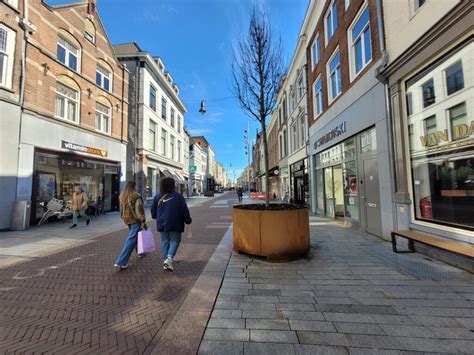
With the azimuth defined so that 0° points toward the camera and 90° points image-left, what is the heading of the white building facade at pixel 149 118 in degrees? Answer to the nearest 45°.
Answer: approximately 315°

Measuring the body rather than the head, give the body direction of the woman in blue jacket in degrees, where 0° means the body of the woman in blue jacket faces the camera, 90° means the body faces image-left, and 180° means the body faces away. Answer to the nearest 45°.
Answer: approximately 180°

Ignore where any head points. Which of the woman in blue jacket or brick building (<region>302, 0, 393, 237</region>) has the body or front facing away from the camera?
the woman in blue jacket

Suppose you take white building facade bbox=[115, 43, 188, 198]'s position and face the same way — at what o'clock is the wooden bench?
The wooden bench is roughly at 1 o'clock from the white building facade.

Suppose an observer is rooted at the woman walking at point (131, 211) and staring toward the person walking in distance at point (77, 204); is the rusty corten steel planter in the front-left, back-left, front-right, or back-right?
back-right

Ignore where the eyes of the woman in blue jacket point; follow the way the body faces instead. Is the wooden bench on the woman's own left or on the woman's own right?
on the woman's own right

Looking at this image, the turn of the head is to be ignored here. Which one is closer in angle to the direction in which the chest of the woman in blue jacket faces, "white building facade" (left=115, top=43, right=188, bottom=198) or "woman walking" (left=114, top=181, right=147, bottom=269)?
the white building facade

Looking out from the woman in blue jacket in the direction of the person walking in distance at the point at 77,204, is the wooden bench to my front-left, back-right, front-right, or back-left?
back-right

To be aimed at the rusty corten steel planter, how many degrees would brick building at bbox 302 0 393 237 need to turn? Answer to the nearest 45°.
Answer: approximately 45° to its left

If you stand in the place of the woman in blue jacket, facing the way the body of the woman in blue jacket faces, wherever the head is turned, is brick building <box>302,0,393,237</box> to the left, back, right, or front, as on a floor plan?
right

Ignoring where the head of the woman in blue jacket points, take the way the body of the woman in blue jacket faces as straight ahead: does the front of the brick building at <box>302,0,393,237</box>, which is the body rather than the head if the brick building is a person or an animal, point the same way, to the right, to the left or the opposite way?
to the left

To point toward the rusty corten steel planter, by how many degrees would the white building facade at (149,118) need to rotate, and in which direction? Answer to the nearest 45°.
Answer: approximately 45° to its right
